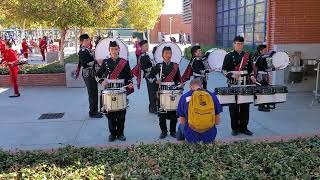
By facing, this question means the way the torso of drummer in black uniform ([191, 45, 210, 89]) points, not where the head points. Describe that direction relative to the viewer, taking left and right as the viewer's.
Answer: facing to the right of the viewer

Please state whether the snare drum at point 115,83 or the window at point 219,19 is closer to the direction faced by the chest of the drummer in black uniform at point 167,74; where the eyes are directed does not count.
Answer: the snare drum

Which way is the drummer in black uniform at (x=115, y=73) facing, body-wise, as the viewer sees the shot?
toward the camera

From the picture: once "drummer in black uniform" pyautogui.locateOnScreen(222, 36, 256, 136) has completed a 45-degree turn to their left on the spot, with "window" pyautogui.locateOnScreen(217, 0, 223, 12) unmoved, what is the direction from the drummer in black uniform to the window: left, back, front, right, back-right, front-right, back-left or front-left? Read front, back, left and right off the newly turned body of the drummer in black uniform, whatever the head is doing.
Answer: back-left

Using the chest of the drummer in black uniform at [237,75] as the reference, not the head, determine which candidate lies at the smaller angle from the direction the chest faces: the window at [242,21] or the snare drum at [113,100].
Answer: the snare drum

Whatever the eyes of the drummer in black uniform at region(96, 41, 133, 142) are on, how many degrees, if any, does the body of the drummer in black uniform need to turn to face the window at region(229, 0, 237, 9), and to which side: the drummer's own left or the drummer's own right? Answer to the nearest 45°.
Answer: approximately 135° to the drummer's own left

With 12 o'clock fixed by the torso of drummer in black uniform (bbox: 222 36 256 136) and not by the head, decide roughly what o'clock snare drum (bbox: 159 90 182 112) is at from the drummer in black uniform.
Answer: The snare drum is roughly at 2 o'clock from the drummer in black uniform.

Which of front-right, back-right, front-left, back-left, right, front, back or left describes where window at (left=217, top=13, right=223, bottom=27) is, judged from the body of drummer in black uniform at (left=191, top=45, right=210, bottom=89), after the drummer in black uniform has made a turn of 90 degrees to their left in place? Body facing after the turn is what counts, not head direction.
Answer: front

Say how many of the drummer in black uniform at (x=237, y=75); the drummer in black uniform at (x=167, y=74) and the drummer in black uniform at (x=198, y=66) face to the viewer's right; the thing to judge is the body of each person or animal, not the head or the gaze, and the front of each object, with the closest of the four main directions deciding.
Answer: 1

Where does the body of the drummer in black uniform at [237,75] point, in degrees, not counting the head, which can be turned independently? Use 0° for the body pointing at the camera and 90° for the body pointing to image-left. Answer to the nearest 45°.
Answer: approximately 0°

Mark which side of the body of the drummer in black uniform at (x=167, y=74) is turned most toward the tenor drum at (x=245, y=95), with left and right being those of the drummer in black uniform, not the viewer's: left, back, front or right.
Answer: left

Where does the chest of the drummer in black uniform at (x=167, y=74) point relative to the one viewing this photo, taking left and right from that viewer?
facing the viewer
